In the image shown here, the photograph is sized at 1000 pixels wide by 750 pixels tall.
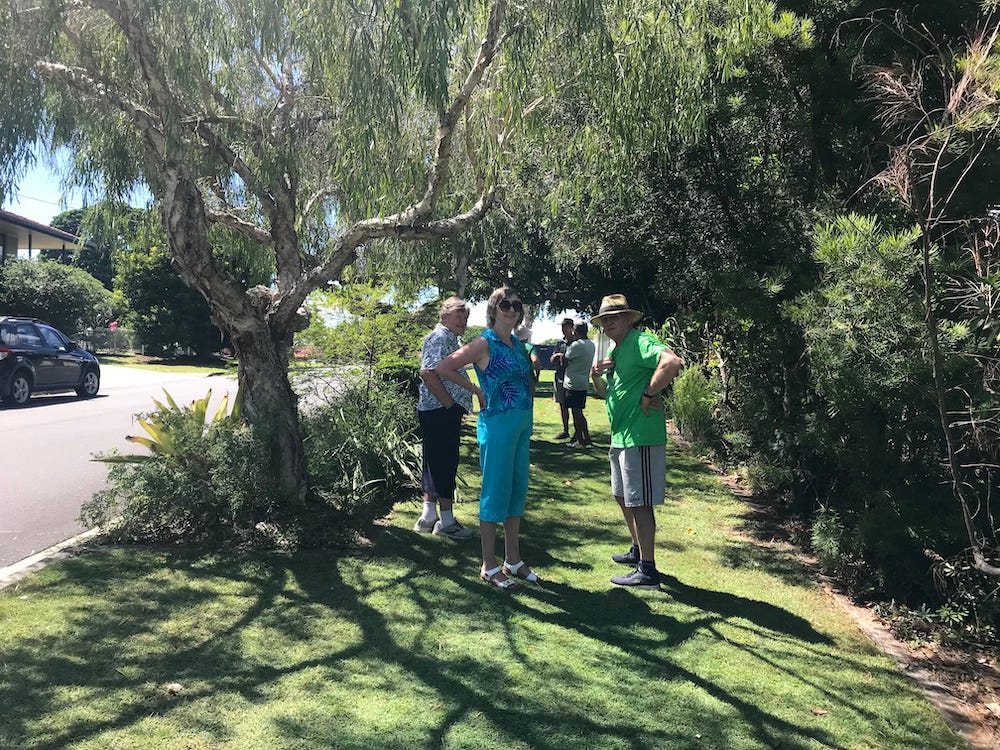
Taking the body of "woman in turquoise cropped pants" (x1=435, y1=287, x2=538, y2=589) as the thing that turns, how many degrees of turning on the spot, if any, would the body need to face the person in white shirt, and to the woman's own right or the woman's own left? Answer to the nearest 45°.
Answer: approximately 135° to the woman's own left

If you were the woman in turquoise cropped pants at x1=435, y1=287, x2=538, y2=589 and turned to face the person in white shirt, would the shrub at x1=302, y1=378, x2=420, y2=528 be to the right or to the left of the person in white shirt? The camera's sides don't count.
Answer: left

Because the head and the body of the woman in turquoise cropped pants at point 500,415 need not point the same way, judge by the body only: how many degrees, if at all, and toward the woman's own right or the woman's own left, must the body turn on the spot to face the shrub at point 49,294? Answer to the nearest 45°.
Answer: approximately 180°

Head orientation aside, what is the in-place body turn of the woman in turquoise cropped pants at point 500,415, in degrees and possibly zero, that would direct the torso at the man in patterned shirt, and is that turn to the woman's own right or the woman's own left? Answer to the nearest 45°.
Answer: approximately 135° to the woman's own left

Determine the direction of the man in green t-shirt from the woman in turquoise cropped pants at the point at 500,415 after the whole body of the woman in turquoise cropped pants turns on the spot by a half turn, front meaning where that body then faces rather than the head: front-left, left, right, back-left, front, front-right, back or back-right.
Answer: back-right

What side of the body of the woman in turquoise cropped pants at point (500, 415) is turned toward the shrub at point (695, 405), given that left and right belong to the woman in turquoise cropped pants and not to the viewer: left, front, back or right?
left

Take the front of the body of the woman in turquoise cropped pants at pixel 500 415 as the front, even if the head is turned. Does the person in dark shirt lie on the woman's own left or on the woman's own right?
on the woman's own left

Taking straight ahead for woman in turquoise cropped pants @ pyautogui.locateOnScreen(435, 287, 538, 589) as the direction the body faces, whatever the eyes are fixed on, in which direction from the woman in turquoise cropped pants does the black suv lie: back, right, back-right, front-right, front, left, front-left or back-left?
back

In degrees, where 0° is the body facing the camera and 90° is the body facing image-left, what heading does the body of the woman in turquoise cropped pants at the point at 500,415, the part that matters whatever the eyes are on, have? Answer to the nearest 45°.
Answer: approximately 315°
